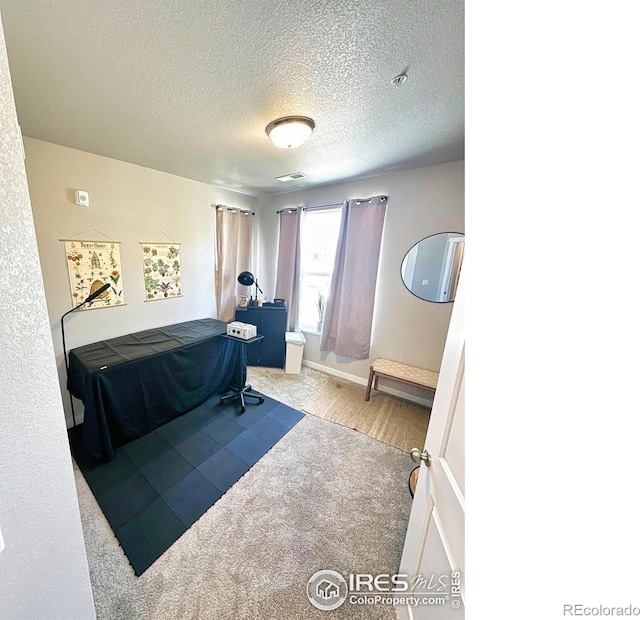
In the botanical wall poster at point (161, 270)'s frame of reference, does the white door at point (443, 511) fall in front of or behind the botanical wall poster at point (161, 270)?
in front

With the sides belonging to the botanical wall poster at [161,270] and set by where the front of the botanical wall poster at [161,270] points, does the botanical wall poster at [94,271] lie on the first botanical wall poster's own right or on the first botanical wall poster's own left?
on the first botanical wall poster's own right

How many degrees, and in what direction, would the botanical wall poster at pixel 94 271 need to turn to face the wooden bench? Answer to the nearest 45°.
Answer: approximately 45° to its left

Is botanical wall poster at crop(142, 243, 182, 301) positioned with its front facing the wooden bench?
yes

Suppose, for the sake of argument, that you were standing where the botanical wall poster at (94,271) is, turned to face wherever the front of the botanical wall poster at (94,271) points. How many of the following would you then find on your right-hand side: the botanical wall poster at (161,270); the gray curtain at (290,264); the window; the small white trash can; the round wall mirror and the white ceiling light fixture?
0

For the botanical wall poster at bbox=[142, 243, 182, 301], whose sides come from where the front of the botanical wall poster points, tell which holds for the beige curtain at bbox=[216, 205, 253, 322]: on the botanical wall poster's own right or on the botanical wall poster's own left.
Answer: on the botanical wall poster's own left

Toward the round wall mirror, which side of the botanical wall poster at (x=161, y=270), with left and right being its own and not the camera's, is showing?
front

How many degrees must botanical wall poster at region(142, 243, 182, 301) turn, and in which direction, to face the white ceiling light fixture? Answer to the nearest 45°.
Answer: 0° — it already faces it

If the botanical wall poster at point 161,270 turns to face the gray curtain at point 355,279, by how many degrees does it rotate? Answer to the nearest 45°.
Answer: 0° — it already faces it

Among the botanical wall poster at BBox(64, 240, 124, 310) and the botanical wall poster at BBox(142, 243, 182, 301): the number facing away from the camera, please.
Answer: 0

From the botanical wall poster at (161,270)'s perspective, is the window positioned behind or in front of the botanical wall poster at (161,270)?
in front

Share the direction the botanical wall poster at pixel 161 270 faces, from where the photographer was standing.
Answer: facing the viewer and to the right of the viewer

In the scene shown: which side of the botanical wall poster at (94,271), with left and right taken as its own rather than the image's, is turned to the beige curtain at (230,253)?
left

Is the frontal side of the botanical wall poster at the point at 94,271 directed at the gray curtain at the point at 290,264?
no

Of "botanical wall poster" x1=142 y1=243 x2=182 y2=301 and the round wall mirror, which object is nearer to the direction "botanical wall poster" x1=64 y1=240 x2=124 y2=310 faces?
the round wall mirror

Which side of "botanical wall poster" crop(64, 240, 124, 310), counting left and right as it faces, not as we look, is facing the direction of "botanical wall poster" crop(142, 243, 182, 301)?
left

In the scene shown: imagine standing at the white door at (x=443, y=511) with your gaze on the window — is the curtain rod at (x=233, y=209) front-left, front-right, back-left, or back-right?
front-left

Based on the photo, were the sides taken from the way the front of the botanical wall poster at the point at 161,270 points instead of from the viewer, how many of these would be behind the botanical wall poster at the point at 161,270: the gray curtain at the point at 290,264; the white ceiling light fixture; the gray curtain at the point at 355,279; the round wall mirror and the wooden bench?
0

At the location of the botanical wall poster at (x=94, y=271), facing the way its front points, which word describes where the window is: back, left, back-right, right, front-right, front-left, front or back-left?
left
